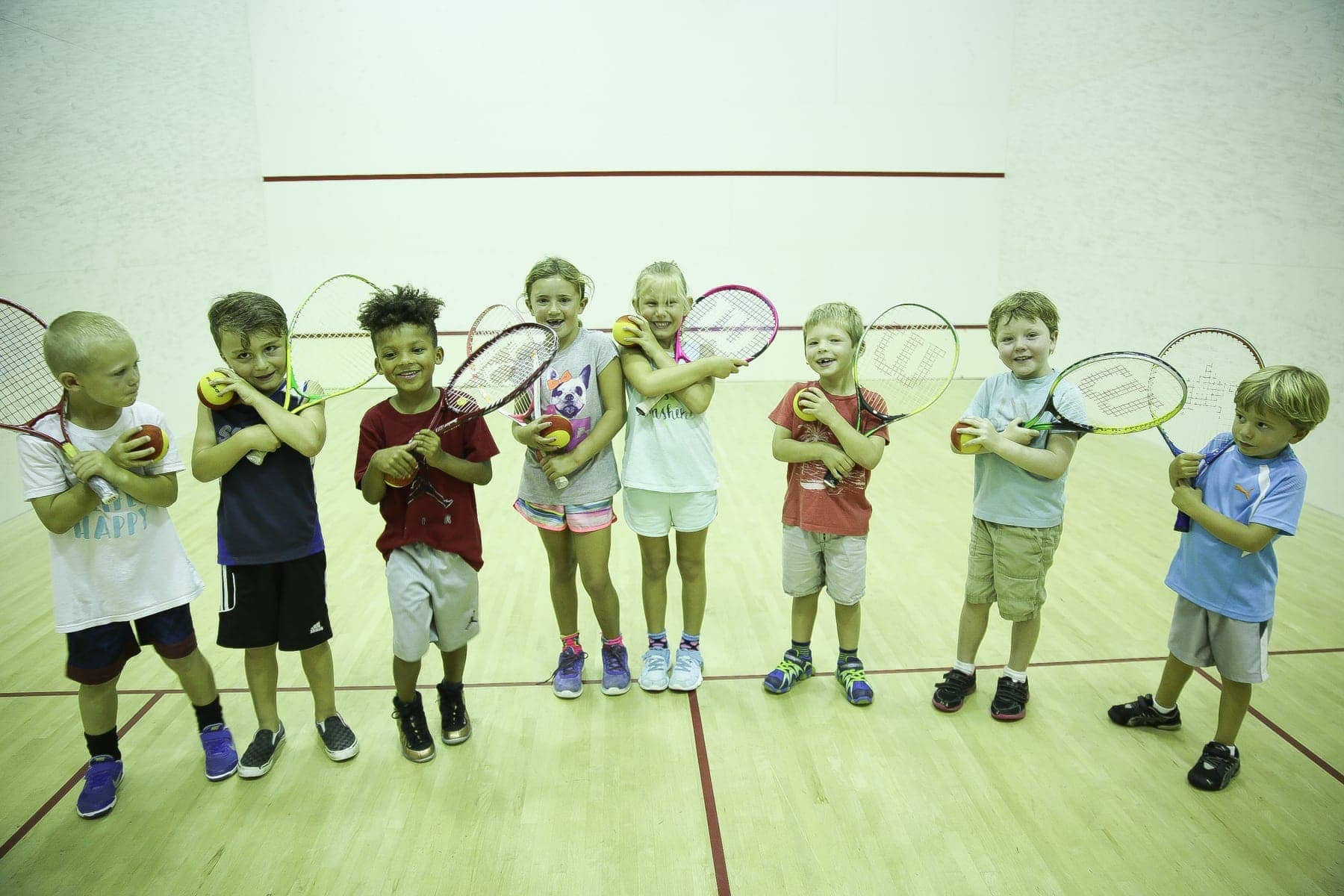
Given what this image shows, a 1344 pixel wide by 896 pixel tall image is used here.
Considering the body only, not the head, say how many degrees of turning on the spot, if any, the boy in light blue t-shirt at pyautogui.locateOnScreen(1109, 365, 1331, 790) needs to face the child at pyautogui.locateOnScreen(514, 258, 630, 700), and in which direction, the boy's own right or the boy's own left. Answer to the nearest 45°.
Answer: approximately 45° to the boy's own right

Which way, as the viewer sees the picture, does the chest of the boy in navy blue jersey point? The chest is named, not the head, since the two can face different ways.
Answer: toward the camera

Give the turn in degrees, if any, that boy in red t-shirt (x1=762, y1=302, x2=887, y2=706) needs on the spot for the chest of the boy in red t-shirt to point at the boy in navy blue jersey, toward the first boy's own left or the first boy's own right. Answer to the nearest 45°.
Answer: approximately 90° to the first boy's own right

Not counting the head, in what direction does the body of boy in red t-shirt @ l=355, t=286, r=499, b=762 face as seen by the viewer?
toward the camera

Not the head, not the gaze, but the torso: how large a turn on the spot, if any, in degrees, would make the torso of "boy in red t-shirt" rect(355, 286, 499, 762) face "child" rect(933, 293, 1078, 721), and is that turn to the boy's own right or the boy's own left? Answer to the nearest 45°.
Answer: approximately 90° to the boy's own left

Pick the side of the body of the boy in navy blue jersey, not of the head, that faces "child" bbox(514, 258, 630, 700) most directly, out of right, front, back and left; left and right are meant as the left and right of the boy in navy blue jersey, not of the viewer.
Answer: left

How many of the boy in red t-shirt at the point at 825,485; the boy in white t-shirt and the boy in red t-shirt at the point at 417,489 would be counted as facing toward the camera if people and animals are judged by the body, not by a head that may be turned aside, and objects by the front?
3

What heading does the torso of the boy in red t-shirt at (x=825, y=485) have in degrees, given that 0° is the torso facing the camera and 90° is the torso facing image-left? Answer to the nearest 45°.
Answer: approximately 0°

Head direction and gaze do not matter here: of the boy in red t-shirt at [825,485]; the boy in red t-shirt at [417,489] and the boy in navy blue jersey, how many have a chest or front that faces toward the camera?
3

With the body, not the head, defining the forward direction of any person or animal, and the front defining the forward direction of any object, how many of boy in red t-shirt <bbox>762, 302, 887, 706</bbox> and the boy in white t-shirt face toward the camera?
2

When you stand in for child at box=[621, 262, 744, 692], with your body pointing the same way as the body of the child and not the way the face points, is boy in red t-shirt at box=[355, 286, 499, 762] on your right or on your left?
on your right

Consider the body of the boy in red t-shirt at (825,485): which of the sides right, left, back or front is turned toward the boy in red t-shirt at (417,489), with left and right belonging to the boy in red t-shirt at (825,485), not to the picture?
right

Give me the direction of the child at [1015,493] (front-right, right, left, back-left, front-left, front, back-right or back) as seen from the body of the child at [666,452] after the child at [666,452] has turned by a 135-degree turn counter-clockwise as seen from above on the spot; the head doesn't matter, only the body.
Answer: front-right

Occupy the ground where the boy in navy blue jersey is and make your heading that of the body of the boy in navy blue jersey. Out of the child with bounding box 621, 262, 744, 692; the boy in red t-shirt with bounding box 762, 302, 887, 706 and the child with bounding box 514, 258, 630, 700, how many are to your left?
3

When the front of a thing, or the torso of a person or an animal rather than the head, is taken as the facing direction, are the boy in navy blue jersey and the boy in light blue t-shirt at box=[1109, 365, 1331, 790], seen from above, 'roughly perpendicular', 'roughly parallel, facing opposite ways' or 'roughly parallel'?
roughly perpendicular

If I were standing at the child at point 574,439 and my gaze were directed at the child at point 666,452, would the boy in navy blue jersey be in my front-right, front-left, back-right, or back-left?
back-right
